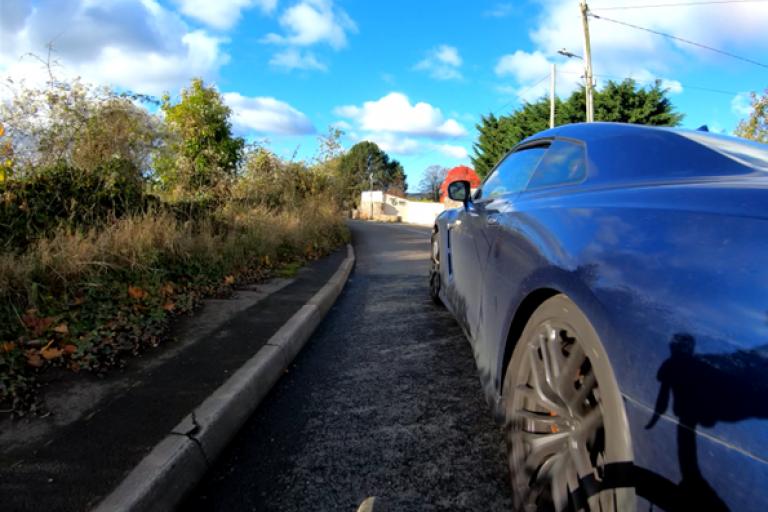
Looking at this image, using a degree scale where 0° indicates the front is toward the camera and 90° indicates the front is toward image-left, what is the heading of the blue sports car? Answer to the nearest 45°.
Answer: approximately 135°

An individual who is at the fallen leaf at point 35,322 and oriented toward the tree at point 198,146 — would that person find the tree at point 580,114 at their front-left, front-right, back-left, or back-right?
front-right

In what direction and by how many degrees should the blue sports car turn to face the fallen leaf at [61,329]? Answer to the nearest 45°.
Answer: approximately 45° to its left

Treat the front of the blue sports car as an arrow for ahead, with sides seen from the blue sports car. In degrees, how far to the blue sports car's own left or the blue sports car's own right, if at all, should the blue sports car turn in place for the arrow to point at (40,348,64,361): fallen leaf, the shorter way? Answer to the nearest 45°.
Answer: approximately 45° to the blue sports car's own left

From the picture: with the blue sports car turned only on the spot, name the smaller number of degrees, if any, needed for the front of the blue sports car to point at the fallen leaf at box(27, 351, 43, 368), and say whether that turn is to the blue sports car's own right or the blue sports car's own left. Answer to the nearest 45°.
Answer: approximately 45° to the blue sports car's own left

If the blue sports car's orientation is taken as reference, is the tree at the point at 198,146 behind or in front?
in front

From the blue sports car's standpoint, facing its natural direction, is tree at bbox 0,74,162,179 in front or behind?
in front

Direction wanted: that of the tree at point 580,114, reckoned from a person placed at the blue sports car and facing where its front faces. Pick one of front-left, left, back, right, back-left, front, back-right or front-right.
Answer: front-right

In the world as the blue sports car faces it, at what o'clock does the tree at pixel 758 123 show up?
The tree is roughly at 2 o'clock from the blue sports car.
